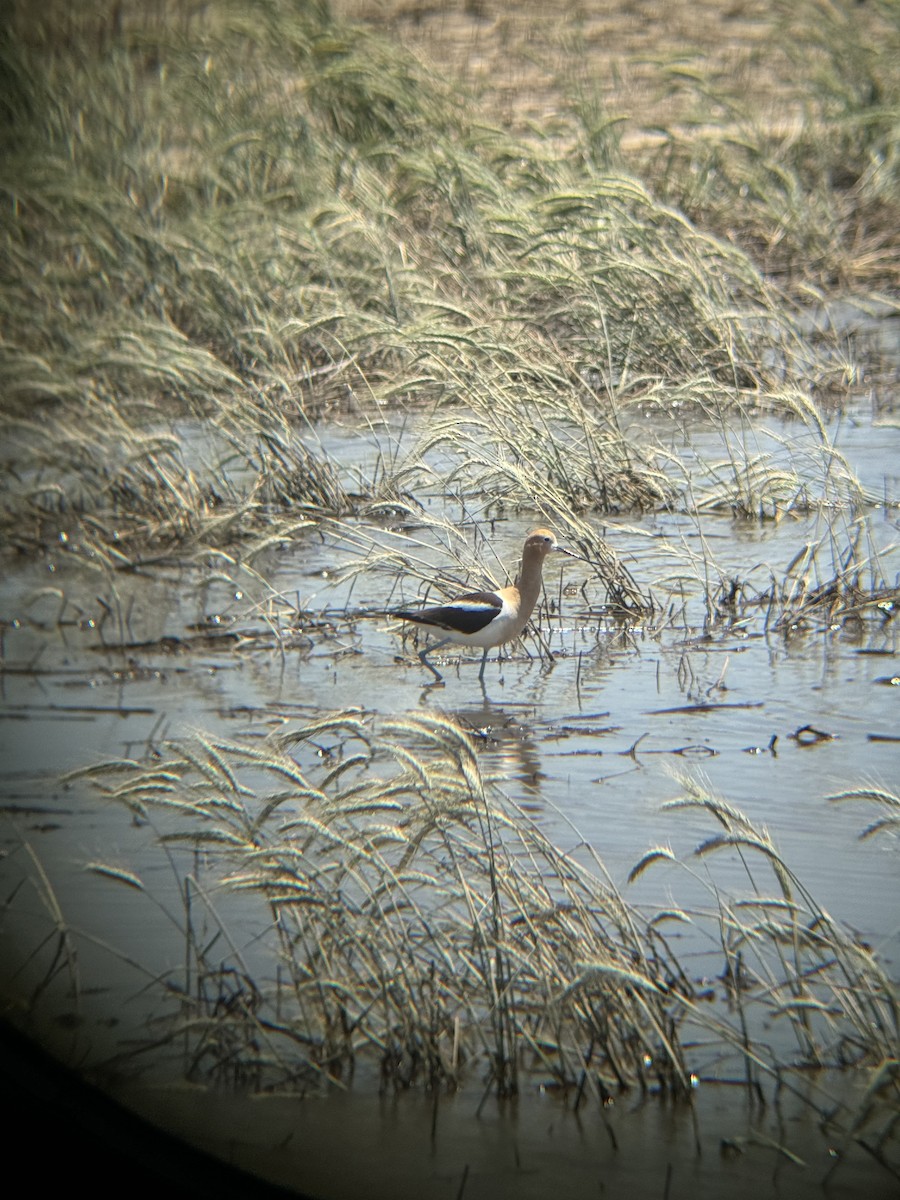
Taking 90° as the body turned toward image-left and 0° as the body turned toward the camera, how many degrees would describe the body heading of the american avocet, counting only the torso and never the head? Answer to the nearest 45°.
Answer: approximately 270°
